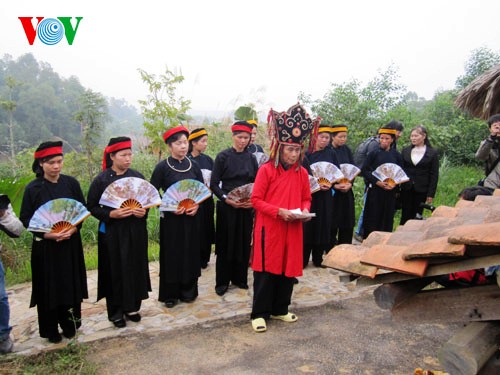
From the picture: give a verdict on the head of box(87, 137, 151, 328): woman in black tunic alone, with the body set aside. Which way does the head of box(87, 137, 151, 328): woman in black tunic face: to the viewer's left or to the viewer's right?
to the viewer's right

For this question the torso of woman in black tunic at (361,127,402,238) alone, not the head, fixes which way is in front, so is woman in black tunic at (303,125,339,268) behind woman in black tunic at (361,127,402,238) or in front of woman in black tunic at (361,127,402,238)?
in front

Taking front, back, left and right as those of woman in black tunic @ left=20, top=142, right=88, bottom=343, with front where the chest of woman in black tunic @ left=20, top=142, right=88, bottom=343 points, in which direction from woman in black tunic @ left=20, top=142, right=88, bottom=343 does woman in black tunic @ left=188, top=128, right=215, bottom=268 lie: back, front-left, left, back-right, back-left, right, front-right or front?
left

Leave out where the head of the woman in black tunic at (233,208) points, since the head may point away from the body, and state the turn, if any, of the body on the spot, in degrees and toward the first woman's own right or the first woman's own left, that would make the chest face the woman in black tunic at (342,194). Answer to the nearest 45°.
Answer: approximately 90° to the first woman's own left

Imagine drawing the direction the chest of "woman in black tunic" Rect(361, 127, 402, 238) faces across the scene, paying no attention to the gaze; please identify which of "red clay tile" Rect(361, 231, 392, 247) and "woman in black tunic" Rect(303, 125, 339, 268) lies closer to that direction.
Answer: the red clay tile

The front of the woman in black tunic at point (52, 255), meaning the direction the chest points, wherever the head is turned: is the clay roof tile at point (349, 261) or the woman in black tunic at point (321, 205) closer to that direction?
the clay roof tile

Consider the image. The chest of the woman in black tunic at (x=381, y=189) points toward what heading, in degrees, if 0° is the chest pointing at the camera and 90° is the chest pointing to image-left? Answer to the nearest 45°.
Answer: approximately 0°
